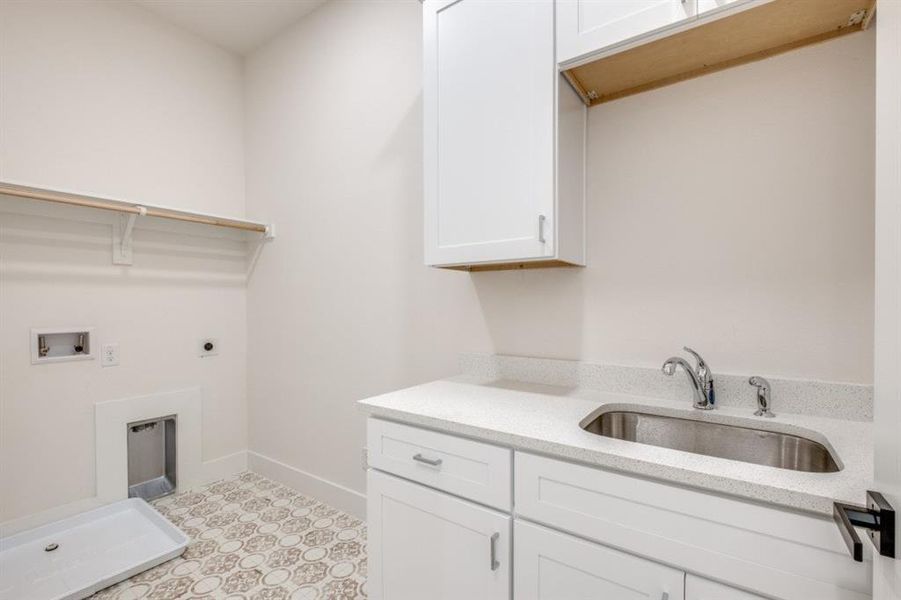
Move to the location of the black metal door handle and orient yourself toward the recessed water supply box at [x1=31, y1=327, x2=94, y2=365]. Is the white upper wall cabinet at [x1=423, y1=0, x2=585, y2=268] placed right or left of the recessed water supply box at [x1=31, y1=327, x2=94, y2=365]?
right

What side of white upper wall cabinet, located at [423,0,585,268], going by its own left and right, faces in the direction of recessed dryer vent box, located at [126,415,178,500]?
right

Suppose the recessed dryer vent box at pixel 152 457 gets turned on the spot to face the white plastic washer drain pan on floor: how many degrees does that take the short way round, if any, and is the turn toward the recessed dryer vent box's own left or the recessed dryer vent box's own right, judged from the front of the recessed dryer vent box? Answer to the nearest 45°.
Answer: approximately 90° to the recessed dryer vent box's own right

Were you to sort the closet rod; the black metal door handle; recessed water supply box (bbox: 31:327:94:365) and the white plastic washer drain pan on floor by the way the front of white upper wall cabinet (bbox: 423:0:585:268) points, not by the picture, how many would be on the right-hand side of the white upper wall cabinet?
3

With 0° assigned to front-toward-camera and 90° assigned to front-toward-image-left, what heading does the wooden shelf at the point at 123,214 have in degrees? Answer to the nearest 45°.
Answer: approximately 315°

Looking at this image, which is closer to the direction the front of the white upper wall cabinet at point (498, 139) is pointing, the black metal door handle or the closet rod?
the black metal door handle

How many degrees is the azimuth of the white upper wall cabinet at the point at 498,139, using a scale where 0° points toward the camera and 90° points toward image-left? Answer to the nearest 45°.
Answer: approximately 0°

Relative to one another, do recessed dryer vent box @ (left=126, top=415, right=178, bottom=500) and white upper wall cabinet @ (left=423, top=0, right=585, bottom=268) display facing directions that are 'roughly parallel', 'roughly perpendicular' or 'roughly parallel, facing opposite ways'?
roughly perpendicular

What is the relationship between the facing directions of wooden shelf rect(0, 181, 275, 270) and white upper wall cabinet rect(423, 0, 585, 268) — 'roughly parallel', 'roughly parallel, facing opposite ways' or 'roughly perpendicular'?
roughly perpendicular

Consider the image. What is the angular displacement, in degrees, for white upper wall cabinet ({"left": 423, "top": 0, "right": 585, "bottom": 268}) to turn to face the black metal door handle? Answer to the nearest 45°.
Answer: approximately 45° to its left
